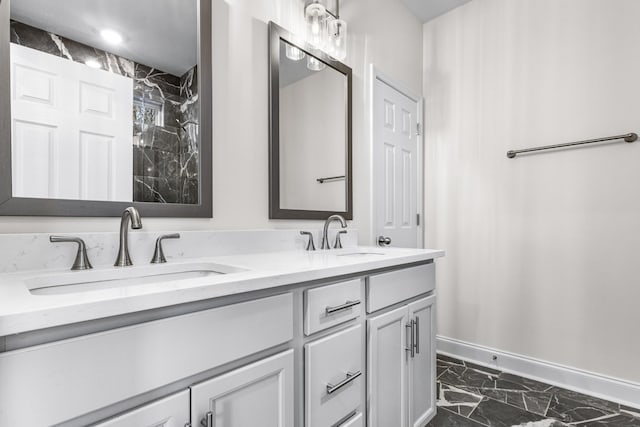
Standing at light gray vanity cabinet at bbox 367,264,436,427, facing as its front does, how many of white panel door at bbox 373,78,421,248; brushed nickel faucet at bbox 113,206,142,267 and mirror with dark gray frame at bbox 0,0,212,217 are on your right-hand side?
2

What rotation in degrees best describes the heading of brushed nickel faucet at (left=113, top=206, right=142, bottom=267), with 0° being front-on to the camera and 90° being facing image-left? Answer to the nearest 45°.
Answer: approximately 315°

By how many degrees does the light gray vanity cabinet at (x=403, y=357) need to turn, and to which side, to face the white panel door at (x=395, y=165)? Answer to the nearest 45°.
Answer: approximately 135° to its left

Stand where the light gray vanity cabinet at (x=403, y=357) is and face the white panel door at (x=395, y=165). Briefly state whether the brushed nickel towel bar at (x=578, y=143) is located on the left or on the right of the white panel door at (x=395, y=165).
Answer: right

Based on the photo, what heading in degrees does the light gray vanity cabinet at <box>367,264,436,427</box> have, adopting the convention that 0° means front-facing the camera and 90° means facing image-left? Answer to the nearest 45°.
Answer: approximately 315°

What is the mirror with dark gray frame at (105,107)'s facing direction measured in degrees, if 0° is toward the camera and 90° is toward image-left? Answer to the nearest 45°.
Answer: approximately 0°

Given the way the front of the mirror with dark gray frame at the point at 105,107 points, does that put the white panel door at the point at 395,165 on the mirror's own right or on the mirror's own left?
on the mirror's own left

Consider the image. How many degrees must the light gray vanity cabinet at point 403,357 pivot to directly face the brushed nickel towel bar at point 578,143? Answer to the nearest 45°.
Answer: approximately 90° to its left

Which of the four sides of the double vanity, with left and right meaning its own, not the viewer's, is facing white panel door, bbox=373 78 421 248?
left
